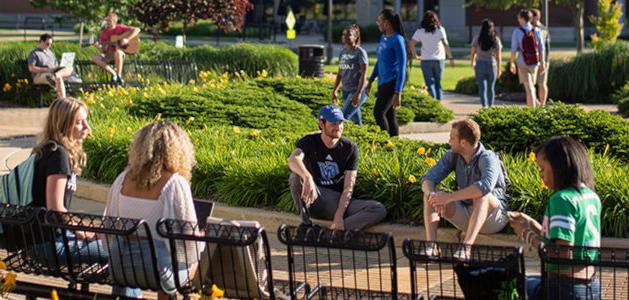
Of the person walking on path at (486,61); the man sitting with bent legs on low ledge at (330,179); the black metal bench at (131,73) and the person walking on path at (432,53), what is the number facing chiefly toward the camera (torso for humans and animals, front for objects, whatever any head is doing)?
2

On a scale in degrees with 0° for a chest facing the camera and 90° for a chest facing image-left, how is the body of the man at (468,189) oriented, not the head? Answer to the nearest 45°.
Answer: approximately 45°

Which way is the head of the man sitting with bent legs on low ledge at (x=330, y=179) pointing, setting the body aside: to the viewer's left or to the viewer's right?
to the viewer's right

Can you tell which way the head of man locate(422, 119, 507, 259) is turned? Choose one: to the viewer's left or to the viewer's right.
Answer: to the viewer's left

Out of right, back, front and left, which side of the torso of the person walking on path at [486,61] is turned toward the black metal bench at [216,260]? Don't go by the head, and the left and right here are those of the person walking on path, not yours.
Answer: back

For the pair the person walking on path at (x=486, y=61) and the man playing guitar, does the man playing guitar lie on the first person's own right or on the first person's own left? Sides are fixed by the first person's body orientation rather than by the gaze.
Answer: on the first person's own left

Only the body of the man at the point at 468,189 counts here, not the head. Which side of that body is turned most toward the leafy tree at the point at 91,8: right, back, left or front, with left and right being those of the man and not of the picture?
right

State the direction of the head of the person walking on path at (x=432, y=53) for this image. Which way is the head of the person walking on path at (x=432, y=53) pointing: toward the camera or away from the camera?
away from the camera

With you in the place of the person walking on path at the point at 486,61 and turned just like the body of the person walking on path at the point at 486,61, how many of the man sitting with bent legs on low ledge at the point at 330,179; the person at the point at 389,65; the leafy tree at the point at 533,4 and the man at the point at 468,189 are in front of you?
1

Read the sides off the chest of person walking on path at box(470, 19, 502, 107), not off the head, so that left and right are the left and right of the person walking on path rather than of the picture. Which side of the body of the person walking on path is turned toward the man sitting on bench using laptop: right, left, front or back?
left

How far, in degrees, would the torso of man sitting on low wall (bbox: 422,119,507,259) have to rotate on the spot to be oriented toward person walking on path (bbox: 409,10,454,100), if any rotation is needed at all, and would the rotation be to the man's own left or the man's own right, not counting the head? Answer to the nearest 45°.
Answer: approximately 135° to the man's own right

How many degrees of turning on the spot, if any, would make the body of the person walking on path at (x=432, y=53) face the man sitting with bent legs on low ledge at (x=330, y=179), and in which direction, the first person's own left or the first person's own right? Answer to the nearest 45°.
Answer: approximately 180°

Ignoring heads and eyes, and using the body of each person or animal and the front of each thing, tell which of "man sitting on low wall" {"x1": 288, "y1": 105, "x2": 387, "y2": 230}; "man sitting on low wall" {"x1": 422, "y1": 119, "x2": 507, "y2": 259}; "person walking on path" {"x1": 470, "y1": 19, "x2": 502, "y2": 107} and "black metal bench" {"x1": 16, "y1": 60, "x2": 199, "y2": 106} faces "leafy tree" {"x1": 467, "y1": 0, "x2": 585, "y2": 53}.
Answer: the person walking on path

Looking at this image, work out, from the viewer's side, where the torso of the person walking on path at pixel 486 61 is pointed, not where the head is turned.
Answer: away from the camera
